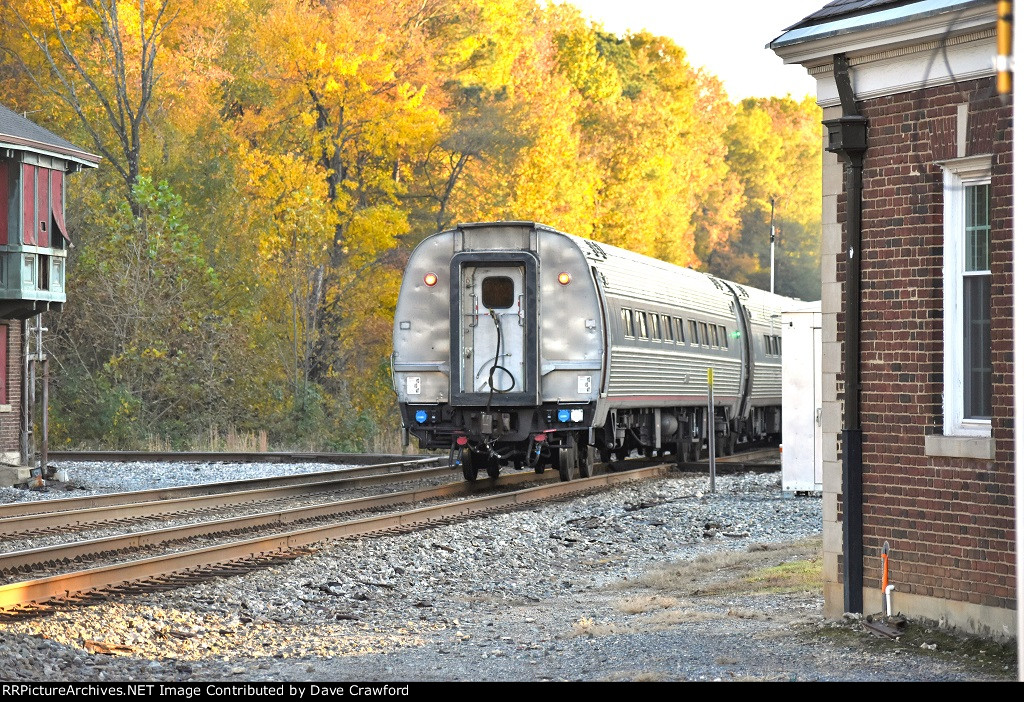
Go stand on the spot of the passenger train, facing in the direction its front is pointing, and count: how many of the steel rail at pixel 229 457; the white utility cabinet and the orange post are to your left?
1

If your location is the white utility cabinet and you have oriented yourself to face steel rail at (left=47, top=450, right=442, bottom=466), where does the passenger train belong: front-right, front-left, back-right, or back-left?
front-right

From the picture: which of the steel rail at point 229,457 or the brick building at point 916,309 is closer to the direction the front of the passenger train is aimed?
the steel rail

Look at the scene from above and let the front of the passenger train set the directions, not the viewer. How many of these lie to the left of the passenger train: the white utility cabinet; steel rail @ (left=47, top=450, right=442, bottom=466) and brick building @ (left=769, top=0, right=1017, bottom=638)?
1

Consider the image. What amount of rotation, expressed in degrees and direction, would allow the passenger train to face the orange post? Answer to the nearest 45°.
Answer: approximately 135° to its right

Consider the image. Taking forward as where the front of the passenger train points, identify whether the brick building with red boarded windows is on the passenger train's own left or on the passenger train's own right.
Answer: on the passenger train's own left

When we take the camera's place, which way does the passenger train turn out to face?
facing away from the viewer and to the right of the viewer

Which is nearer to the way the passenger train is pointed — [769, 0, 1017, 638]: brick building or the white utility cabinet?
the white utility cabinet

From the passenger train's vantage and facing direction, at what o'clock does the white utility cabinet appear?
The white utility cabinet is roughly at 5 o'clock from the passenger train.

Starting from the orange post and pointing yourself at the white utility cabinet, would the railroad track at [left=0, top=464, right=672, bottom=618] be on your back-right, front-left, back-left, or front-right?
front-left

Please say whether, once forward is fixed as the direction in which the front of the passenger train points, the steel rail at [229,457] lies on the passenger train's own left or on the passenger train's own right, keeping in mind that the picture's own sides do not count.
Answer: on the passenger train's own left

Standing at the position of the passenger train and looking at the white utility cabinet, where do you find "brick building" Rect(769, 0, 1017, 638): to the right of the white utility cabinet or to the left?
right
